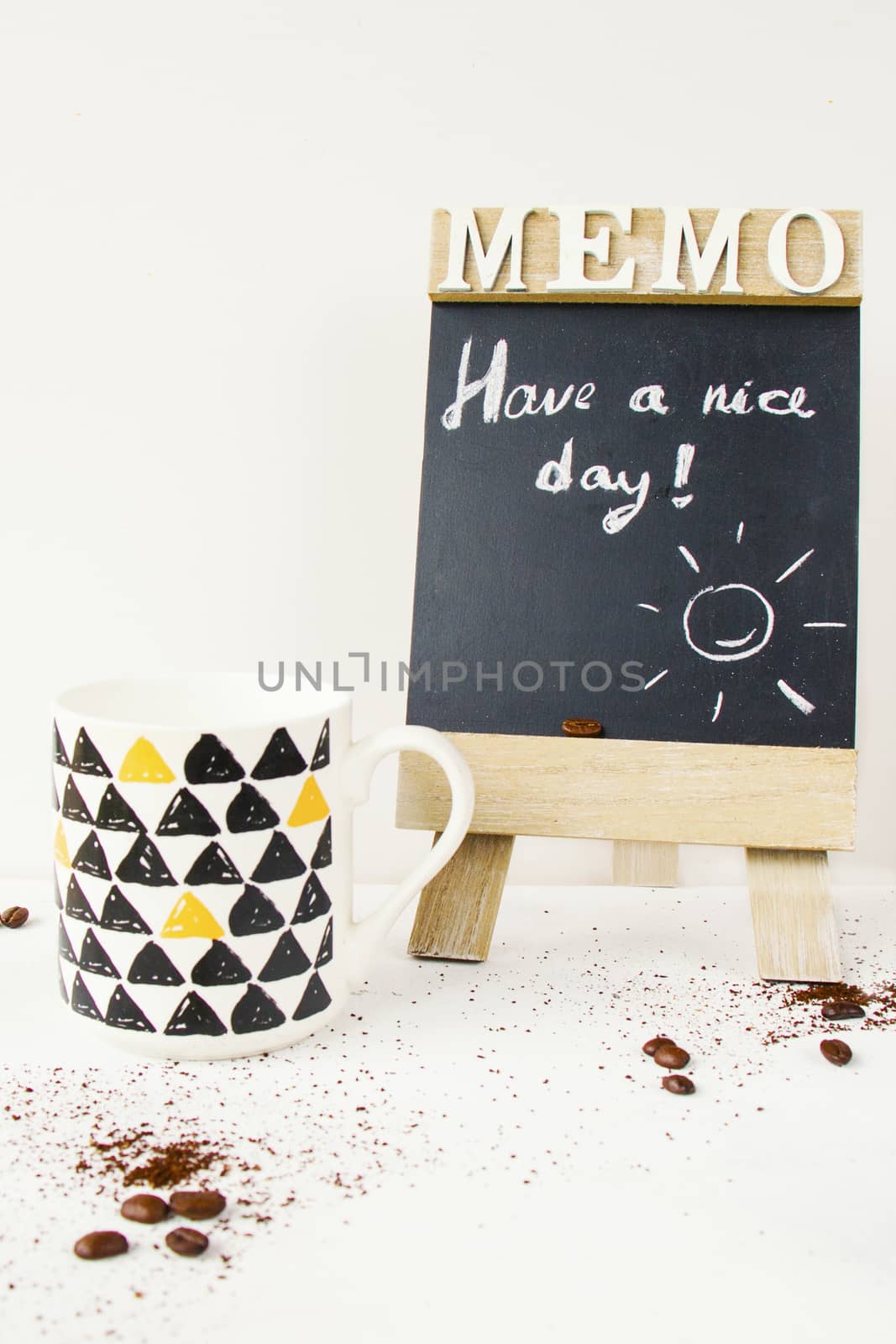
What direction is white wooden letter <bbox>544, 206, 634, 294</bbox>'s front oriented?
toward the camera

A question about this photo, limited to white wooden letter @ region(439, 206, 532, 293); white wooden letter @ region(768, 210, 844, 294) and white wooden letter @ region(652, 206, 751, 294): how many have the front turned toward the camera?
3

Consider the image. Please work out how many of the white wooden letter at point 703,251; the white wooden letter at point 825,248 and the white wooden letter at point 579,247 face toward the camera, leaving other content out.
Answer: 3

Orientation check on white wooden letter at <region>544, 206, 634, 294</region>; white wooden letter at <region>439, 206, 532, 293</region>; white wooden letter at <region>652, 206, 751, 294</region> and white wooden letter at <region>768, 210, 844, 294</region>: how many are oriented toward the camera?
4

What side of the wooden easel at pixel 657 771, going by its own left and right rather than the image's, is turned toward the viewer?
front

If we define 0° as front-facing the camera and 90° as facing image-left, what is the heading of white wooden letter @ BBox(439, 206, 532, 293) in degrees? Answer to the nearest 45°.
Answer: approximately 0°
